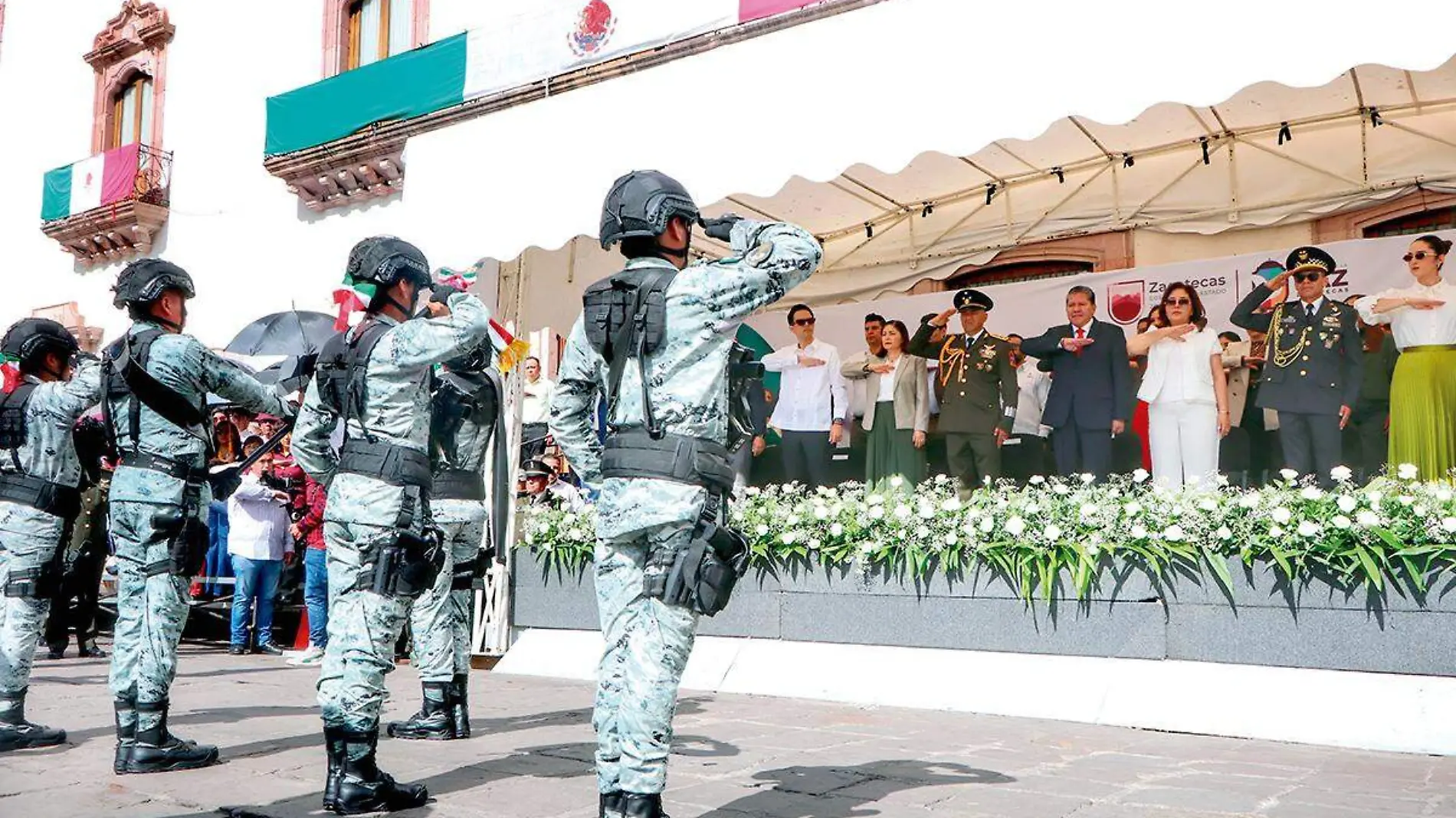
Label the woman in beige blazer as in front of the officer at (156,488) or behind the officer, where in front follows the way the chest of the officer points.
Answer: in front

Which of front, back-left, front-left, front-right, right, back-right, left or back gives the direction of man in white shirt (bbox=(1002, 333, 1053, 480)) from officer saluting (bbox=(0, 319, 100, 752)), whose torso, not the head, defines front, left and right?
front-right

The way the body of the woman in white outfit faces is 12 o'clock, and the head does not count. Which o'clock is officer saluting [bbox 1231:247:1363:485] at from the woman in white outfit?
The officer saluting is roughly at 9 o'clock from the woman in white outfit.

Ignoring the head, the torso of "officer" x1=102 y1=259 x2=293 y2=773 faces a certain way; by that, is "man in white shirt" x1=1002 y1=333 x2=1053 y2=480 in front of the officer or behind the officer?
in front

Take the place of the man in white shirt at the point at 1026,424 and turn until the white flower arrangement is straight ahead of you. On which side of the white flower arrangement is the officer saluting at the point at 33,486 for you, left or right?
right

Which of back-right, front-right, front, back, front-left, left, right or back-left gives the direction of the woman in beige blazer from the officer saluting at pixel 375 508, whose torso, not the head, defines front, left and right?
front

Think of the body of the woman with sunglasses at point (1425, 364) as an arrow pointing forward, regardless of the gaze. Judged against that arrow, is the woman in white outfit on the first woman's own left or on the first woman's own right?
on the first woman's own right

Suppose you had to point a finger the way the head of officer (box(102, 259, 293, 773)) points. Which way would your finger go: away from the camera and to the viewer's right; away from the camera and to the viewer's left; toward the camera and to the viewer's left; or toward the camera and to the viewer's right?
away from the camera and to the viewer's right

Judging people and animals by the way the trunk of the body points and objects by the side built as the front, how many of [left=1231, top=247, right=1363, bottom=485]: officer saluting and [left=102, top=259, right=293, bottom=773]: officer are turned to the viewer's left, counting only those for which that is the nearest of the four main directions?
0

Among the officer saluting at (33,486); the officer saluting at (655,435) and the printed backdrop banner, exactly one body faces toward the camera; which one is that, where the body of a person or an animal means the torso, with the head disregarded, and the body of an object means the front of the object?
the printed backdrop banner

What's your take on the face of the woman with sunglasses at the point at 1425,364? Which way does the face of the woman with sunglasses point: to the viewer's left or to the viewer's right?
to the viewer's left

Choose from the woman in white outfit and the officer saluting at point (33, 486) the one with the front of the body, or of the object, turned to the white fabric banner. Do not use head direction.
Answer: the officer saluting

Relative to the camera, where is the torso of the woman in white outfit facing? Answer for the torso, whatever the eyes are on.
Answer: toward the camera

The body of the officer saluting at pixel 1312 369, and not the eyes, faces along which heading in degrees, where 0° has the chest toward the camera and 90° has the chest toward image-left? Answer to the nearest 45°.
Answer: approximately 0°

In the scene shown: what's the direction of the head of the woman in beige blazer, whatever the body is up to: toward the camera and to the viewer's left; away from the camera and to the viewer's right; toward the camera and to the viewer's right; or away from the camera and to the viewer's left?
toward the camera and to the viewer's left

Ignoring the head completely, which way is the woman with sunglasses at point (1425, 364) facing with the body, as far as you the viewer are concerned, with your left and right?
facing the viewer

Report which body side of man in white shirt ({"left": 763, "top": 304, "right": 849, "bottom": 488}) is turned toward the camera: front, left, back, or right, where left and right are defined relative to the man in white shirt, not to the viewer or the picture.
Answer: front

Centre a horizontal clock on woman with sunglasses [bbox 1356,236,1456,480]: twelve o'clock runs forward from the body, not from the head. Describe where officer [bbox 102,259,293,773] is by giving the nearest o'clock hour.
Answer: The officer is roughly at 1 o'clock from the woman with sunglasses.

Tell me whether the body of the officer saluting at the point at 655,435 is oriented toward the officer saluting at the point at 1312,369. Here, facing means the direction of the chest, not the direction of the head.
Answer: yes

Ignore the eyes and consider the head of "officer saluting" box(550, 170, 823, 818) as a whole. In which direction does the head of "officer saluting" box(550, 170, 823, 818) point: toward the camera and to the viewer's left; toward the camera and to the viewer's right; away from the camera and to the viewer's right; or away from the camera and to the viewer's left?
away from the camera and to the viewer's right

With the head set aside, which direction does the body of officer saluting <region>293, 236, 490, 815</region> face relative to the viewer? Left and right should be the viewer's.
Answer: facing away from the viewer and to the right of the viewer

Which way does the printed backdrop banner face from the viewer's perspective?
toward the camera

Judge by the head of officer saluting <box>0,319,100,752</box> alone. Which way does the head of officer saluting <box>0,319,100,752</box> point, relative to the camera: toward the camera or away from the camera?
away from the camera
